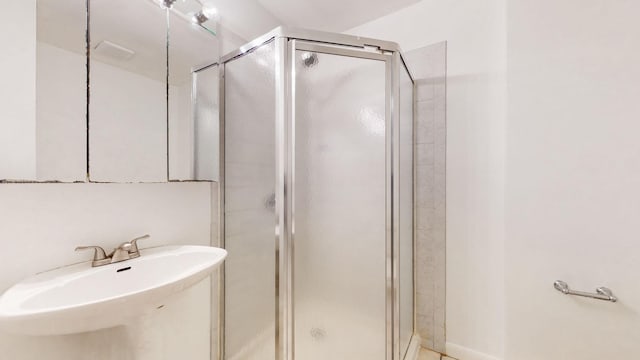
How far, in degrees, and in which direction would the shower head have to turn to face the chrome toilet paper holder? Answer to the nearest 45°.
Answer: approximately 45° to its left

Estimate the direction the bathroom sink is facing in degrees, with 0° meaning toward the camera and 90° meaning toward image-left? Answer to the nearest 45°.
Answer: approximately 315°

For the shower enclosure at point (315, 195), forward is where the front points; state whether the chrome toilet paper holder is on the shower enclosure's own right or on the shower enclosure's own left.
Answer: on the shower enclosure's own left

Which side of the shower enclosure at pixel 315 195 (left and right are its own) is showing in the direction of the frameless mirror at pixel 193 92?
right

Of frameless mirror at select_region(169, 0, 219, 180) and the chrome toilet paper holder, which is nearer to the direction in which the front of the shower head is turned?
the chrome toilet paper holder

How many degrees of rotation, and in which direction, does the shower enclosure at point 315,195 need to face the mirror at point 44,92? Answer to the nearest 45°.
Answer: approximately 45° to its right

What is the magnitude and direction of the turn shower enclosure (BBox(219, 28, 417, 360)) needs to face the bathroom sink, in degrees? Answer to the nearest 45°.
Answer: approximately 45° to its right

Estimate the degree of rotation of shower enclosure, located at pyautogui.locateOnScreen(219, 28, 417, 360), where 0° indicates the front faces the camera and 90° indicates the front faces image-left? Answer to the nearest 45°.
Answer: approximately 0°

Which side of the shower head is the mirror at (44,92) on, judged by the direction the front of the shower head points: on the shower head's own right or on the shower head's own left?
on the shower head's own right
